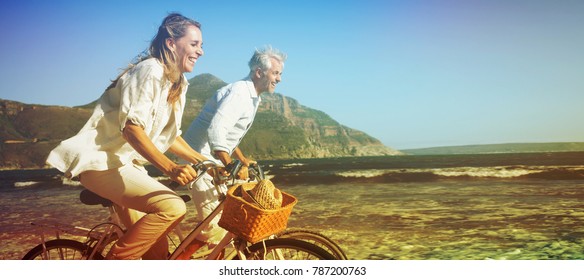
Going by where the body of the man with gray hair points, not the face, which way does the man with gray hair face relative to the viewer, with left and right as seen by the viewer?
facing to the right of the viewer

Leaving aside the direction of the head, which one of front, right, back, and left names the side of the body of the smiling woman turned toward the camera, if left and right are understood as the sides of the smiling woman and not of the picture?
right

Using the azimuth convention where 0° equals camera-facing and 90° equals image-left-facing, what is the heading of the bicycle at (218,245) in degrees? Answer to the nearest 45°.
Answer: approximately 270°

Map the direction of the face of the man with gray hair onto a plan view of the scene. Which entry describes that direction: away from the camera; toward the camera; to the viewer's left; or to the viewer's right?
to the viewer's right

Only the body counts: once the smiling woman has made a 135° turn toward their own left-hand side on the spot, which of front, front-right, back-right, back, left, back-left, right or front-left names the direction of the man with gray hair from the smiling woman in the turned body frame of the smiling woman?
right
